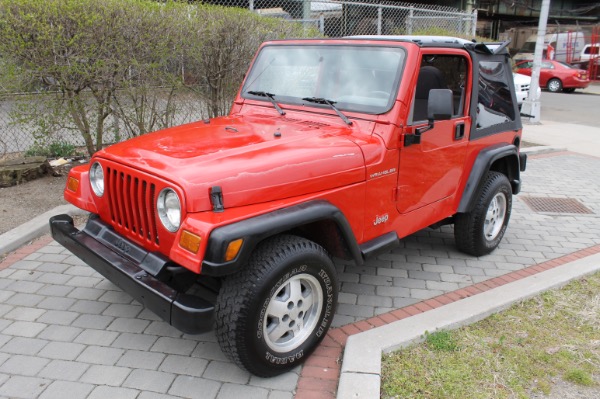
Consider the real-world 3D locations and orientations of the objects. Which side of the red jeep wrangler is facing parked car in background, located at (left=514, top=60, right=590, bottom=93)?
back

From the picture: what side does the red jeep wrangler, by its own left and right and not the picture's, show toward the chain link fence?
right

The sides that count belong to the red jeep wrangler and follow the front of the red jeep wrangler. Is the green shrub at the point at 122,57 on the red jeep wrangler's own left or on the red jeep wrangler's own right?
on the red jeep wrangler's own right

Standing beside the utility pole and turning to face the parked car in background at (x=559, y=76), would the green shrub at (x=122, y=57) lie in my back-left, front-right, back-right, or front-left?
back-left

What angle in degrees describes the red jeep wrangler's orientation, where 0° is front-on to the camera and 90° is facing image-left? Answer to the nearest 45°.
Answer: approximately 45°

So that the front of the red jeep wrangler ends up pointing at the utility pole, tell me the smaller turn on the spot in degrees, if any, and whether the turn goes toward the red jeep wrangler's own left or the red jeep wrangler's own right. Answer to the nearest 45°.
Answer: approximately 180°
